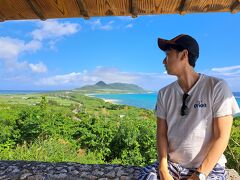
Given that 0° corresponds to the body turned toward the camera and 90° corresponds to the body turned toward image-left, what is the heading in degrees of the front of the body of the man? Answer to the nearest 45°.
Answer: approximately 45°

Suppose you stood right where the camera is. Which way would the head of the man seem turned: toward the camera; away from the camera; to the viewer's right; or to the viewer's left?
to the viewer's left
